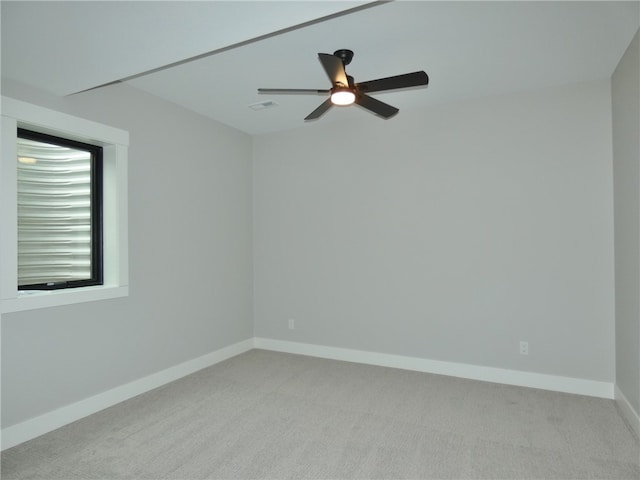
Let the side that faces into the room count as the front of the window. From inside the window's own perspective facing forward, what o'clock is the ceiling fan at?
The ceiling fan is roughly at 12 o'clock from the window.

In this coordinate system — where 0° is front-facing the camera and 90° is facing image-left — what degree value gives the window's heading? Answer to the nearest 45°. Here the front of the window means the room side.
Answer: approximately 315°

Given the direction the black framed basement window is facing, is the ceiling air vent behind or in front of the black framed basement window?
in front

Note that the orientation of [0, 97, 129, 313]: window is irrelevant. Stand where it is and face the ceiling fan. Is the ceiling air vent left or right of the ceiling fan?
left

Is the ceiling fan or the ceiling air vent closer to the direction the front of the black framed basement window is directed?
the ceiling fan
